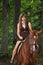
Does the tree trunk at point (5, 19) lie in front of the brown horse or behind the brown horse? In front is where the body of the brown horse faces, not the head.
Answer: behind

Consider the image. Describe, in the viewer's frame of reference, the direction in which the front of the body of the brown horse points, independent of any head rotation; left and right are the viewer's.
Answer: facing the viewer and to the right of the viewer
